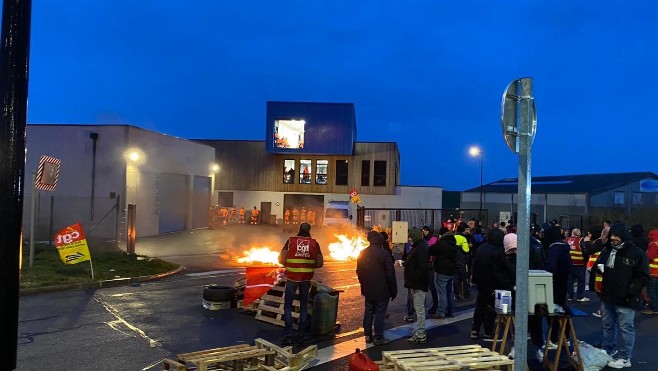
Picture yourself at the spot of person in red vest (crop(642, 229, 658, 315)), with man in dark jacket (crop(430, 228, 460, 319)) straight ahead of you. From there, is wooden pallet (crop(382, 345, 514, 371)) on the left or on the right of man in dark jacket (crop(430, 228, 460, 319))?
left

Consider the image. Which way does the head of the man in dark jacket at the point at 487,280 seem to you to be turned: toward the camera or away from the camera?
away from the camera

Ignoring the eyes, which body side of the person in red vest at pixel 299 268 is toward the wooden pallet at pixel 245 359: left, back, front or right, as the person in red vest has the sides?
back

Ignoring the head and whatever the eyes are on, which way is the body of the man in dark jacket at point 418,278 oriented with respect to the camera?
to the viewer's left

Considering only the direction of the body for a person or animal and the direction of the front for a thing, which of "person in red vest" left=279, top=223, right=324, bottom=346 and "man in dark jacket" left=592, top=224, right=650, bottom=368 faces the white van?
the person in red vest

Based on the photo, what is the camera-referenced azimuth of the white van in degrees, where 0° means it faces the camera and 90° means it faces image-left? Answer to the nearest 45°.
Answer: approximately 0°

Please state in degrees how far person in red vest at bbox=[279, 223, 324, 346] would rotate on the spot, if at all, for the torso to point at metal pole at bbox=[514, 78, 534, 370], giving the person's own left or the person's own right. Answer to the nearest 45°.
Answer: approximately 135° to the person's own right

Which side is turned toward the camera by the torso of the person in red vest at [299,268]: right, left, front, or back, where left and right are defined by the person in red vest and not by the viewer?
back

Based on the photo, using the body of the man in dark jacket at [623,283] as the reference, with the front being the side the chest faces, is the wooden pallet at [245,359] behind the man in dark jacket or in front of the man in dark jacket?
in front

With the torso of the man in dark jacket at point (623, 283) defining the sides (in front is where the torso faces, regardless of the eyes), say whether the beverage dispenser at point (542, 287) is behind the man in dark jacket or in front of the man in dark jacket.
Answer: in front

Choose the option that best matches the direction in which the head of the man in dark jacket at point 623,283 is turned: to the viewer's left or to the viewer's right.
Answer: to the viewer's left
